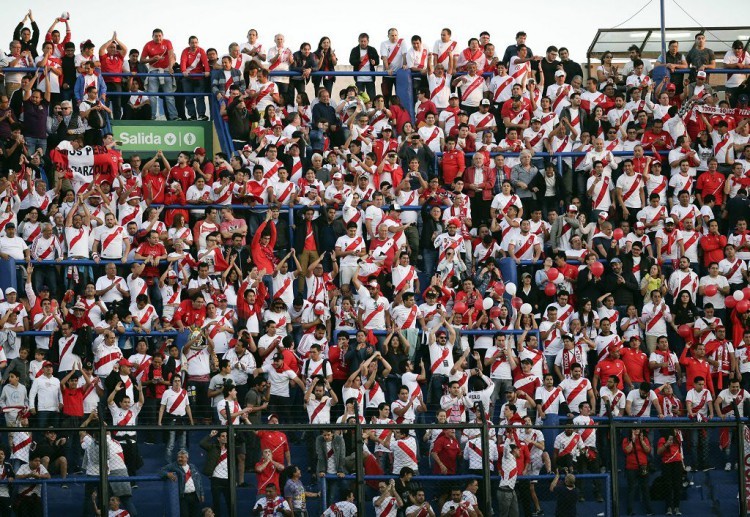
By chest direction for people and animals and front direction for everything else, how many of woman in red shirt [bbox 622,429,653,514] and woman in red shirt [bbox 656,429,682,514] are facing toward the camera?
2

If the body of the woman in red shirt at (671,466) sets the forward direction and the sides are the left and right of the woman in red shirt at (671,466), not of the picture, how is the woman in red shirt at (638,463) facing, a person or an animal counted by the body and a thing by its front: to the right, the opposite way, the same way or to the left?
the same way

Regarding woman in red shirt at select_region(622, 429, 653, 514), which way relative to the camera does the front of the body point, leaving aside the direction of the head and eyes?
toward the camera

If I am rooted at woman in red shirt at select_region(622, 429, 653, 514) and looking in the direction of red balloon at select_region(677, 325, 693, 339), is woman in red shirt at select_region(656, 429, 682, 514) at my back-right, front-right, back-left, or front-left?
front-right

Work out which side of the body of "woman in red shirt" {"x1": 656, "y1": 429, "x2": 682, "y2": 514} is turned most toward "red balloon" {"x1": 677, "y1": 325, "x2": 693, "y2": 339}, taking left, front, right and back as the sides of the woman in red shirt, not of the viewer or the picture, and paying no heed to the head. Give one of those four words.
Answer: back

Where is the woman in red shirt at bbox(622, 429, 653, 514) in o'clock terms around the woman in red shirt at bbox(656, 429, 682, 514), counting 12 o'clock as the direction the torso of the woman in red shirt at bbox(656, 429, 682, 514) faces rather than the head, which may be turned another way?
the woman in red shirt at bbox(622, 429, 653, 514) is roughly at 2 o'clock from the woman in red shirt at bbox(656, 429, 682, 514).

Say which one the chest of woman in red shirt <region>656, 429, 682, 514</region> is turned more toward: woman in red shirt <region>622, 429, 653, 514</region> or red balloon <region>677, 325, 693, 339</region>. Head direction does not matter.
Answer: the woman in red shirt
